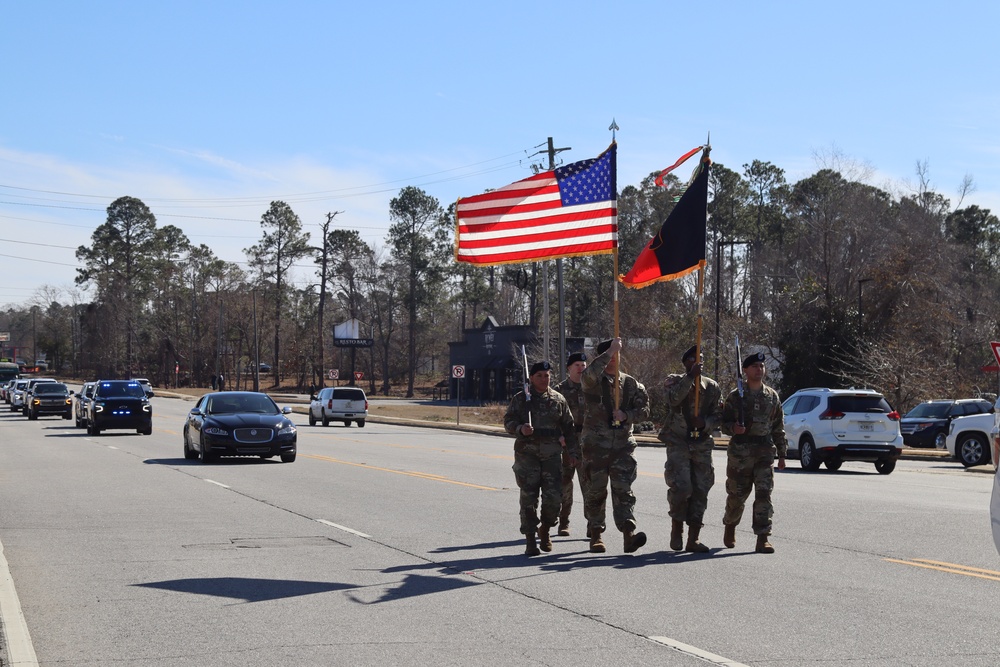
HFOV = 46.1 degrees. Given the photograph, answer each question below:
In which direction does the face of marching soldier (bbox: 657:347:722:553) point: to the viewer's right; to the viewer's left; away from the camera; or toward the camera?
toward the camera

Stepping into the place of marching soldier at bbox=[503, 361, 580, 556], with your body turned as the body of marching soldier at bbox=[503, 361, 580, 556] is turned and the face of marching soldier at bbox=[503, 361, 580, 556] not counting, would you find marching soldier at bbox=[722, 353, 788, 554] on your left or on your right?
on your left

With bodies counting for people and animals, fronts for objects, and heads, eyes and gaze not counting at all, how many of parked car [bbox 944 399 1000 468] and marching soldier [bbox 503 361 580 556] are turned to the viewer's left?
1

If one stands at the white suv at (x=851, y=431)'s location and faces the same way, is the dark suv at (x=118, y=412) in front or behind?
in front

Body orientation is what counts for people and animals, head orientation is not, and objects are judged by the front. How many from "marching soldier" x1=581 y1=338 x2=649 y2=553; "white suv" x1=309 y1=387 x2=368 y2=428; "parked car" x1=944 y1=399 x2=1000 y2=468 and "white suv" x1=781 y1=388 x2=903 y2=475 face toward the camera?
1

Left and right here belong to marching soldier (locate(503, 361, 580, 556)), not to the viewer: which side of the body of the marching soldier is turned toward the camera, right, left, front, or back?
front

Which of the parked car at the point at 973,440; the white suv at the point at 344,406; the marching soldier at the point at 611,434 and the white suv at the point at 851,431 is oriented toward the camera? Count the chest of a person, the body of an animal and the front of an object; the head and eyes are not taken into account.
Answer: the marching soldier

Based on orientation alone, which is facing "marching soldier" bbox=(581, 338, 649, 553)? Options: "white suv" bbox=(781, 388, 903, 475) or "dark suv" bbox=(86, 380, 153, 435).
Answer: the dark suv

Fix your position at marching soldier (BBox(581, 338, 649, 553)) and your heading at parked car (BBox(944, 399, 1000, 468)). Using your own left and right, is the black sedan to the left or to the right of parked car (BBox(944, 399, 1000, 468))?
left

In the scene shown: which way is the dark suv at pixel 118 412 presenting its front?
toward the camera

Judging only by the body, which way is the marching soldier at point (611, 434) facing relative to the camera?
toward the camera

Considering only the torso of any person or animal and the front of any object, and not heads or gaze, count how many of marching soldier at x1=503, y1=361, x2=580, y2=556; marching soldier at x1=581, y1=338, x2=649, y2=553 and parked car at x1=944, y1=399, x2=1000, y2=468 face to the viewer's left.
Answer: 1

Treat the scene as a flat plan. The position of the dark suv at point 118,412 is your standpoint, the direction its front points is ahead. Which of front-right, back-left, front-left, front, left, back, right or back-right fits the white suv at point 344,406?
back-left

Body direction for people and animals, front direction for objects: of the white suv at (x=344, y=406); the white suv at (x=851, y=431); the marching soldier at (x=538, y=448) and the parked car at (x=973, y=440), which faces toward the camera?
the marching soldier

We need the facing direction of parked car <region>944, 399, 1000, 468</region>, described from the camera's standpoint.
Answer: facing to the left of the viewer
